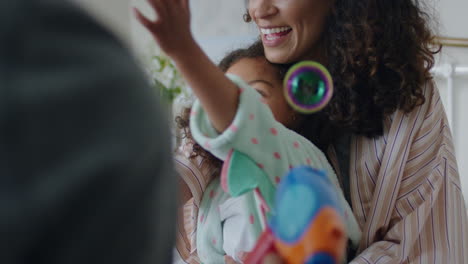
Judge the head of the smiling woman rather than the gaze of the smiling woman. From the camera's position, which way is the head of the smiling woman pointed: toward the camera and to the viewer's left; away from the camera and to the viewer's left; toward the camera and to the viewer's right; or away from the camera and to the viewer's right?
toward the camera and to the viewer's left

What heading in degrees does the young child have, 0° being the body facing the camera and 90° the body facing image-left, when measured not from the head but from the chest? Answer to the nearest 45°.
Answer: approximately 45°
